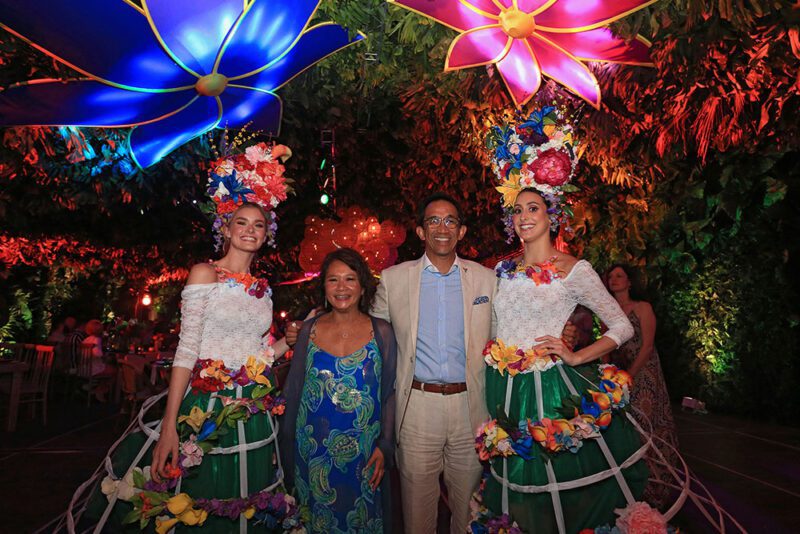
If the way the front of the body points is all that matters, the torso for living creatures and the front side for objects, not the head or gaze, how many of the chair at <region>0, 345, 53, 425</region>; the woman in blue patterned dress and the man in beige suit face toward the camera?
2

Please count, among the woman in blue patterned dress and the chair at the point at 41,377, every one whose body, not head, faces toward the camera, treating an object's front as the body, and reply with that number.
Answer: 1

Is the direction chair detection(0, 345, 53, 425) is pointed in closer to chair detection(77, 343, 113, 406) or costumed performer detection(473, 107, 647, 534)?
the chair

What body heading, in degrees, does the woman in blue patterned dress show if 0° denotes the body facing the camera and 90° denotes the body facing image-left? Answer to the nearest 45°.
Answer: approximately 0°

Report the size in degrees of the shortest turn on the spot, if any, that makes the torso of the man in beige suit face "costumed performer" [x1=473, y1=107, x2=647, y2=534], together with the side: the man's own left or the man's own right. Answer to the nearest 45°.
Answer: approximately 45° to the man's own left
